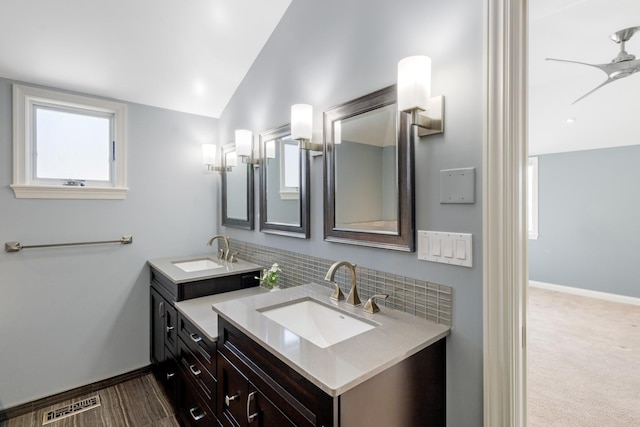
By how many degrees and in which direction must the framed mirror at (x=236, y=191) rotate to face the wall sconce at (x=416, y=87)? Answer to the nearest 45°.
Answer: approximately 45° to its left

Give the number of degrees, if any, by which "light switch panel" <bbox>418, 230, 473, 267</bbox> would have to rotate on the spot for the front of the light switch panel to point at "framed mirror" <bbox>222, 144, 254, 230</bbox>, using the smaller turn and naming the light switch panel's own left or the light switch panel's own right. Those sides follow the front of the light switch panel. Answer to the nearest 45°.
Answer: approximately 90° to the light switch panel's own right

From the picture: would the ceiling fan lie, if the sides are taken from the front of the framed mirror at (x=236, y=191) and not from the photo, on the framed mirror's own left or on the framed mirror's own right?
on the framed mirror's own left

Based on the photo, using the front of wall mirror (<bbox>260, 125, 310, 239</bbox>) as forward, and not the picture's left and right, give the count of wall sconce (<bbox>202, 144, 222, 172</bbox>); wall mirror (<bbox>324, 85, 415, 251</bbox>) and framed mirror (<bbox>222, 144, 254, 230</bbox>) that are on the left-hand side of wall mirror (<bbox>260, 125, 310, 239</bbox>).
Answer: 1

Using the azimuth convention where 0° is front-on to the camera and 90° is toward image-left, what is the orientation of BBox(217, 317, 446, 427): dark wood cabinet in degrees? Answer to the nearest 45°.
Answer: approximately 45°

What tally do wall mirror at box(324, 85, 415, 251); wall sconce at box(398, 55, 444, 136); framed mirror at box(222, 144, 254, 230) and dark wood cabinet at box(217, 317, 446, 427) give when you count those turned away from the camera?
0

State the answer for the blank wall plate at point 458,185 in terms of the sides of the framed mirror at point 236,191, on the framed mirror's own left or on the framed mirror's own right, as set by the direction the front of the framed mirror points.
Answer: on the framed mirror's own left

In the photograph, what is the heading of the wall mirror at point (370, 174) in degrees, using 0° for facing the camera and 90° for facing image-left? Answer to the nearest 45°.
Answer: approximately 45°

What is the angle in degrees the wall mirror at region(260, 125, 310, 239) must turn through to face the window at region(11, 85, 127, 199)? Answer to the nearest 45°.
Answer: approximately 45° to its right

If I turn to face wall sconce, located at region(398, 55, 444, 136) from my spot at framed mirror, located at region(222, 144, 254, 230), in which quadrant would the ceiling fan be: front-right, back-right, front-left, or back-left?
front-left

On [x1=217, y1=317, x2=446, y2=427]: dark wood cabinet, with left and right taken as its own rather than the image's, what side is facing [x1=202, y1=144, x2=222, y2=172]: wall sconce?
right

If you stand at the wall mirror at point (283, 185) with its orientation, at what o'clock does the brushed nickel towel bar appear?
The brushed nickel towel bar is roughly at 2 o'clock from the wall mirror.

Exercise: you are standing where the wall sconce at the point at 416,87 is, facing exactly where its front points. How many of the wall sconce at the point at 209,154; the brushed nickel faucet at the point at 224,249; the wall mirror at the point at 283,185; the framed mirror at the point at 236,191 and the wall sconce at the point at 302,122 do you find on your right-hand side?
5

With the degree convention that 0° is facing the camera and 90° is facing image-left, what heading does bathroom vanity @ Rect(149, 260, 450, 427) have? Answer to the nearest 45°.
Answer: approximately 45°

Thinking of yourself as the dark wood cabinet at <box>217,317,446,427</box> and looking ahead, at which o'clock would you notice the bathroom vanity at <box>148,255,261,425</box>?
The bathroom vanity is roughly at 3 o'clock from the dark wood cabinet.

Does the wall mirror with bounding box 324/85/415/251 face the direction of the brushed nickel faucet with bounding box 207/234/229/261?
no

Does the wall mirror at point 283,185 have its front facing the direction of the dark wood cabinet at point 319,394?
no

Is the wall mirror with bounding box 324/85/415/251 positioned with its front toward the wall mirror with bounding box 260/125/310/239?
no

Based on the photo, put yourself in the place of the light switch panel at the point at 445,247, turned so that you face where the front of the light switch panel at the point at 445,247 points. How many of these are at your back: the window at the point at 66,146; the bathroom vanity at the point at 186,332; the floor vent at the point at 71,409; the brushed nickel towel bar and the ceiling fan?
1

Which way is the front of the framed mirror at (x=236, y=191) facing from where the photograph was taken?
facing the viewer and to the left of the viewer

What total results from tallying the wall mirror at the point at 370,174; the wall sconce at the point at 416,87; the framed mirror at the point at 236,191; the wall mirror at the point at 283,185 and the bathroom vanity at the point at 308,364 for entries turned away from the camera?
0

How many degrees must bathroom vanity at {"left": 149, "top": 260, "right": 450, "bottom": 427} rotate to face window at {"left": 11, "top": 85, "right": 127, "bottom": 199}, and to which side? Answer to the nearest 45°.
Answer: approximately 90° to its right

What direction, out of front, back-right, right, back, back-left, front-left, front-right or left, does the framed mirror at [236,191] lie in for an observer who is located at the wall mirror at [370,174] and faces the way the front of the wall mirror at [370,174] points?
right
